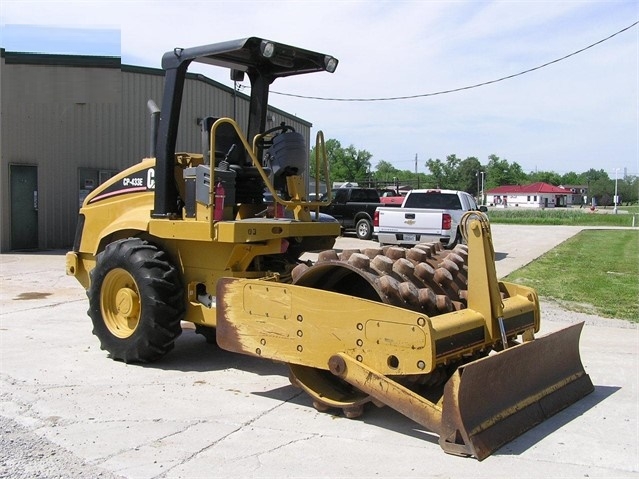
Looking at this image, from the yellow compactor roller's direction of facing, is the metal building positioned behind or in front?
behind

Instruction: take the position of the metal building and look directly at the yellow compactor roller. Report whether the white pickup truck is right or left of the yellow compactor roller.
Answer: left

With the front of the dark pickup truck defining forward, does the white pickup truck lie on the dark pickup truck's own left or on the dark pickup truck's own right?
on the dark pickup truck's own left

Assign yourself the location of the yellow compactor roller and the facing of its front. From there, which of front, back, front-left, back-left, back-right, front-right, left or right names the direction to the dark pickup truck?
back-left

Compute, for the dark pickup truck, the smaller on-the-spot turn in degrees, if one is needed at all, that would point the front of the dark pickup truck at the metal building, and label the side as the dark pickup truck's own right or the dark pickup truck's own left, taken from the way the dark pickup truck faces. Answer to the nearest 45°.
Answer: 0° — it already faces it

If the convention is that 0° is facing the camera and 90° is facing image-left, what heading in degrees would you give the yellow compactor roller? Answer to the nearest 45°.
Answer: approximately 315°

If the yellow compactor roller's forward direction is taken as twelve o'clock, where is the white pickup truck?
The white pickup truck is roughly at 8 o'clock from the yellow compactor roller.

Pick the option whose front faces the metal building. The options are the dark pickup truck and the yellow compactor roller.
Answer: the dark pickup truck

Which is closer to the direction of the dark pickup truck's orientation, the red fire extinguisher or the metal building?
the metal building

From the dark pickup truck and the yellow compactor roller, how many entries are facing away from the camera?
0
